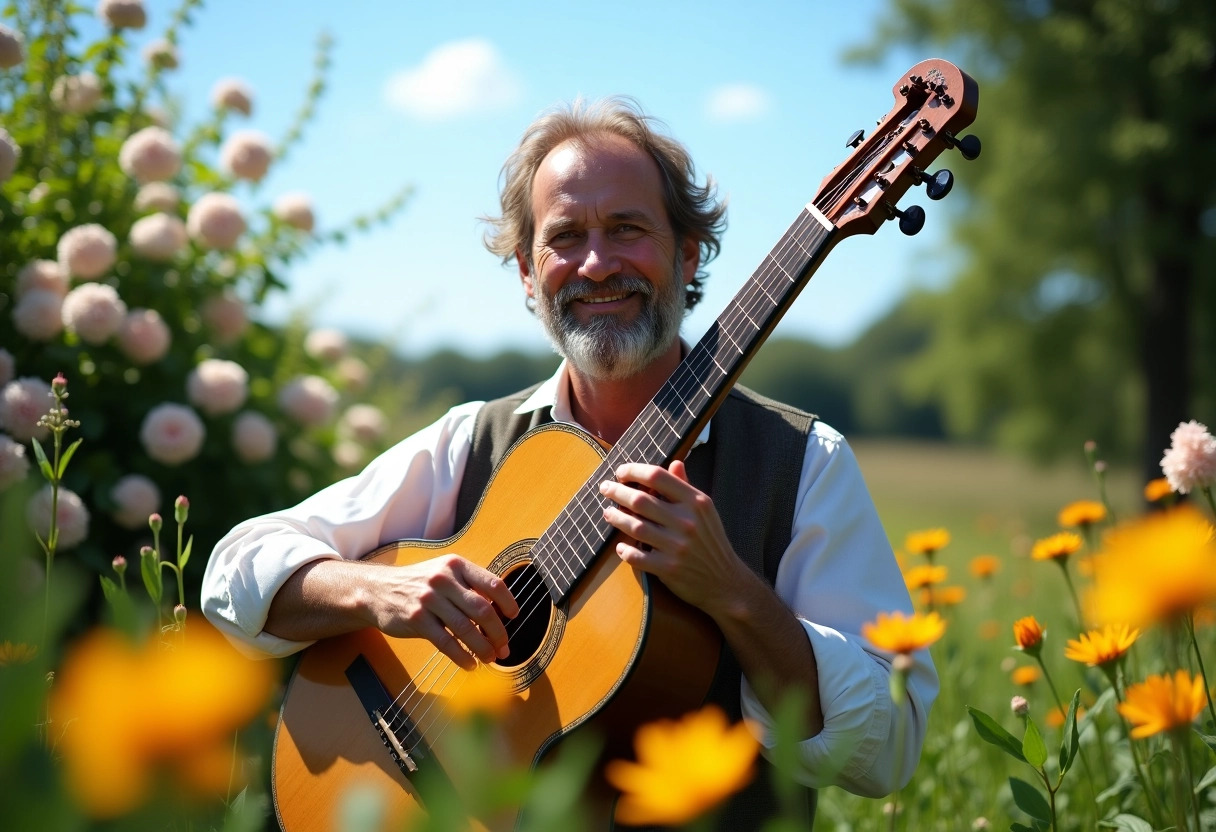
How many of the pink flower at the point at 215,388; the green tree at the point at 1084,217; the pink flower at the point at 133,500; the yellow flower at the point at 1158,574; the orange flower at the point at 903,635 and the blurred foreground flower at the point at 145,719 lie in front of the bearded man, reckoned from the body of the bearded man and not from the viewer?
3

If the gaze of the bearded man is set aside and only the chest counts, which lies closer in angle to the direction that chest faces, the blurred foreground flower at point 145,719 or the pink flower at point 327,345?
the blurred foreground flower

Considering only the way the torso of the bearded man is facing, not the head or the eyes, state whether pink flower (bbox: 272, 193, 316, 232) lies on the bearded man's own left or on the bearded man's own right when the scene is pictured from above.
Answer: on the bearded man's own right

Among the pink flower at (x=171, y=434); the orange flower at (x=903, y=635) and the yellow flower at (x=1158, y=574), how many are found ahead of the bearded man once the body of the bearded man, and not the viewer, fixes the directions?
2

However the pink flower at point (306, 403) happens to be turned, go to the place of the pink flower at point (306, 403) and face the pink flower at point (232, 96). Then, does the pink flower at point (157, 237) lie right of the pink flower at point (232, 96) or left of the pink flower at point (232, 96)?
left

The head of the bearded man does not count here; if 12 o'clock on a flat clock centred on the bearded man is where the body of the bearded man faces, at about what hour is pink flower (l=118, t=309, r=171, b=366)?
The pink flower is roughly at 4 o'clock from the bearded man.

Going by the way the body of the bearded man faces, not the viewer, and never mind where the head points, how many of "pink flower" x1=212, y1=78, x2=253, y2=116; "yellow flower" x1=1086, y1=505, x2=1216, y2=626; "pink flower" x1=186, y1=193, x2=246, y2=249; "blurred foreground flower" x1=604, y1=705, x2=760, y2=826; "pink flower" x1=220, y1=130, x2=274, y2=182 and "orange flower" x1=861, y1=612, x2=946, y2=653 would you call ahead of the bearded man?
3

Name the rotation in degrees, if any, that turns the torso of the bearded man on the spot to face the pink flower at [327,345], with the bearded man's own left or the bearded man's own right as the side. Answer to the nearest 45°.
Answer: approximately 135° to the bearded man's own right

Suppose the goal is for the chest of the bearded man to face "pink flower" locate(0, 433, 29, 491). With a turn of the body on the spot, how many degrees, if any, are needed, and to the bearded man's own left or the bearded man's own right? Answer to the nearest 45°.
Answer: approximately 90° to the bearded man's own right

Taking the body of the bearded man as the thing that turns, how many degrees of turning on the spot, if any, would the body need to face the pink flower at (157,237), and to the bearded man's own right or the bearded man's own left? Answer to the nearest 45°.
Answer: approximately 135° to the bearded man's own right

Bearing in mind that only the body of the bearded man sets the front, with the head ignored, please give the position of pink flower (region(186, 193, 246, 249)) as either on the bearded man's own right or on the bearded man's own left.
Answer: on the bearded man's own right

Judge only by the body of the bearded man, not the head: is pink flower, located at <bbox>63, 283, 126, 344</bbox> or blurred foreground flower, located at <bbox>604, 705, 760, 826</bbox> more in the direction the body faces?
the blurred foreground flower

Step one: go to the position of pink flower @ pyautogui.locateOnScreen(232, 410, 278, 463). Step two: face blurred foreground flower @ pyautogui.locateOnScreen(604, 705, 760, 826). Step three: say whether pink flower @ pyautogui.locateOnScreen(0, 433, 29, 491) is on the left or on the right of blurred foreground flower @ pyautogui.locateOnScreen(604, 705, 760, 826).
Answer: right

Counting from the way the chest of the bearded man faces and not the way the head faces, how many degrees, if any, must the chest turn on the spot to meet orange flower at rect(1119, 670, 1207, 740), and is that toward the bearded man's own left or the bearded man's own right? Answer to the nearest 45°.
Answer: approximately 45° to the bearded man's own left
